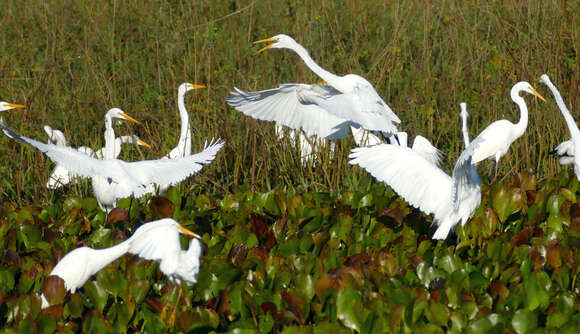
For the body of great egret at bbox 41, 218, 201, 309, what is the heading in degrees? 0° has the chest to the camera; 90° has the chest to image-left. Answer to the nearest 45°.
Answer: approximately 270°

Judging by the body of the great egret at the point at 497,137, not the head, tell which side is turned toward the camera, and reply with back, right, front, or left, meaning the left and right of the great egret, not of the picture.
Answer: right

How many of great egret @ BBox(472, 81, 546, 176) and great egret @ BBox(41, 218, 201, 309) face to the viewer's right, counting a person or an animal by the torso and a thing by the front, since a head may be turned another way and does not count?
2

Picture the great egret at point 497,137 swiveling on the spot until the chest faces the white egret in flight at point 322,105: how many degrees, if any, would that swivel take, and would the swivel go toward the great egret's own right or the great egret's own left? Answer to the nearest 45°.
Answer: approximately 180°

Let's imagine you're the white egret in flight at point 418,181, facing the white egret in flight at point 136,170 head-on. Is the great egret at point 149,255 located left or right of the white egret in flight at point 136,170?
left

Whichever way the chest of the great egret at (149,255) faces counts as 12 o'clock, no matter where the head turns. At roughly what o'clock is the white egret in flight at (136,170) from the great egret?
The white egret in flight is roughly at 9 o'clock from the great egret.
